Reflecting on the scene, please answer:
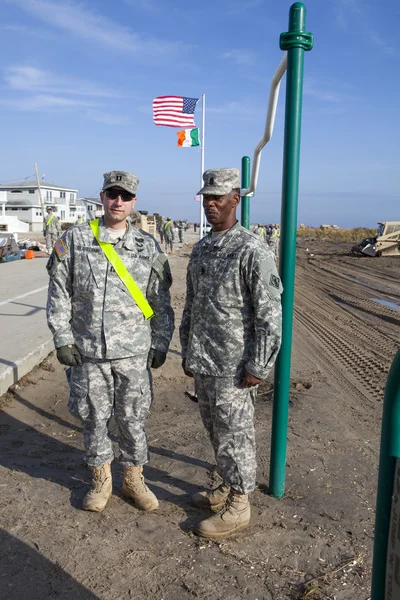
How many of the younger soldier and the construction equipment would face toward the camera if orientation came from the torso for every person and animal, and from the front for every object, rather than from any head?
1

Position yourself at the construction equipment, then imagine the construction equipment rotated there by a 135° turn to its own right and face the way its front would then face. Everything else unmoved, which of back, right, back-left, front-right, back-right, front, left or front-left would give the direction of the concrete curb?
back-right

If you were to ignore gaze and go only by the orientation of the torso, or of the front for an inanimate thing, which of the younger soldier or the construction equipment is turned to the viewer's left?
the construction equipment

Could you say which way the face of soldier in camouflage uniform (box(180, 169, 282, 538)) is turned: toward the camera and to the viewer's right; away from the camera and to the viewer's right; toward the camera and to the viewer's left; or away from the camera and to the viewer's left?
toward the camera and to the viewer's left

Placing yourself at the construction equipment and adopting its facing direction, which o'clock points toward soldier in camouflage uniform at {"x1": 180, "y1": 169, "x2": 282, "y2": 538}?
The soldier in camouflage uniform is roughly at 9 o'clock from the construction equipment.

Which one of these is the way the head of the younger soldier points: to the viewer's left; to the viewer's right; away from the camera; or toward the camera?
toward the camera

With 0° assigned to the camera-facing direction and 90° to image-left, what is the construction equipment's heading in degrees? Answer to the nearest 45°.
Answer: approximately 90°

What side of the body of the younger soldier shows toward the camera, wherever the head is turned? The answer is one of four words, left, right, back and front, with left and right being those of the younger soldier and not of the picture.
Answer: front

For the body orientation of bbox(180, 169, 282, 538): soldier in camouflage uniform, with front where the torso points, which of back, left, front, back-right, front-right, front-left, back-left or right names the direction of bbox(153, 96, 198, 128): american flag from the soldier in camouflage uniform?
back-right

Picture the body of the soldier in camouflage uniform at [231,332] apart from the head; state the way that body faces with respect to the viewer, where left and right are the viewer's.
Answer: facing the viewer and to the left of the viewer

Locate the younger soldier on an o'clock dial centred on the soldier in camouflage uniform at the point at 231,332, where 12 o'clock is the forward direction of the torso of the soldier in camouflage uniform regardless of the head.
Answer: The younger soldier is roughly at 2 o'clock from the soldier in camouflage uniform.
